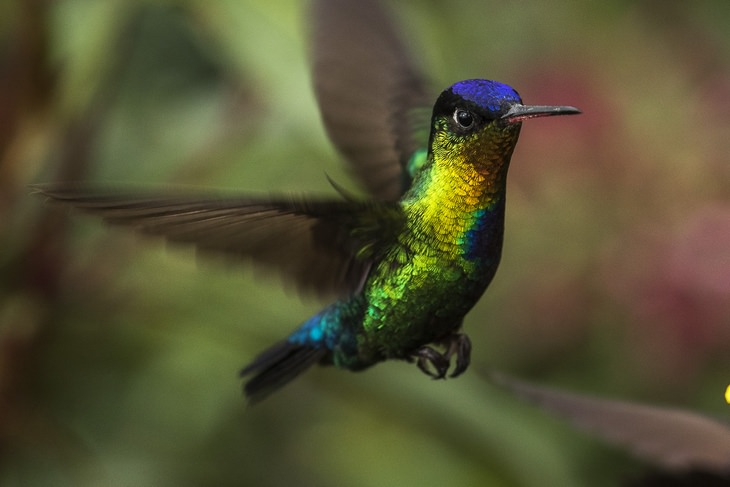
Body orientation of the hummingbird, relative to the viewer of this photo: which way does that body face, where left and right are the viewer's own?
facing to the right of the viewer
